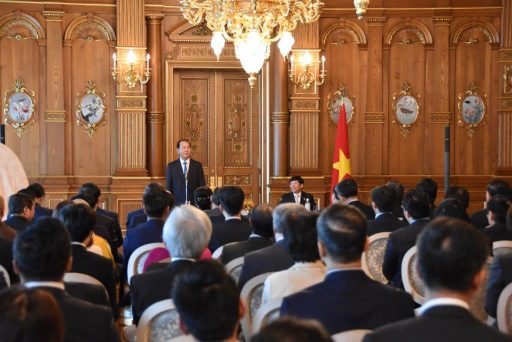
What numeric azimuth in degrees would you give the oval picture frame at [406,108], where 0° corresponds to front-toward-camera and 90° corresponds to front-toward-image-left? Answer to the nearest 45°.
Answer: approximately 0°

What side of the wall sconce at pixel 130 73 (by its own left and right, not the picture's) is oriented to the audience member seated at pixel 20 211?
front

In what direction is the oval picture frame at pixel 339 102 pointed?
toward the camera

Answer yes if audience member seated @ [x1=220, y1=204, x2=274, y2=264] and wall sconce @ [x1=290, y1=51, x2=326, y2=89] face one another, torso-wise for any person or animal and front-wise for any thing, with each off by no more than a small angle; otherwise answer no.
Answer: yes

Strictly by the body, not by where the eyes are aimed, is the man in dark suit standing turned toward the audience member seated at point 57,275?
yes

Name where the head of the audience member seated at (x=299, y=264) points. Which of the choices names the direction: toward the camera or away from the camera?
away from the camera

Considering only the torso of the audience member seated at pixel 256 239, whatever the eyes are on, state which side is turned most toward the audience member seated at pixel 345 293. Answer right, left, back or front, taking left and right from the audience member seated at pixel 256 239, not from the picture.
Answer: back

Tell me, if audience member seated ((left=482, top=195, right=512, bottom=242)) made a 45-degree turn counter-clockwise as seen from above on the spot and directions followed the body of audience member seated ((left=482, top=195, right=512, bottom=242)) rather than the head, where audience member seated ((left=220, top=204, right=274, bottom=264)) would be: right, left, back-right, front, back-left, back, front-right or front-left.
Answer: front-left

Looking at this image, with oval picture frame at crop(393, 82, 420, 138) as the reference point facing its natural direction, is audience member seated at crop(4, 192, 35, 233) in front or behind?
in front

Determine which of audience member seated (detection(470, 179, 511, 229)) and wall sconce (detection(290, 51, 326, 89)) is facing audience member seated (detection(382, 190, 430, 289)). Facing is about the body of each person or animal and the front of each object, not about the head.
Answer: the wall sconce

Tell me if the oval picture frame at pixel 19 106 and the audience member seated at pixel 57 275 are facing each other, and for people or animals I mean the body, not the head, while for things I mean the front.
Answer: yes

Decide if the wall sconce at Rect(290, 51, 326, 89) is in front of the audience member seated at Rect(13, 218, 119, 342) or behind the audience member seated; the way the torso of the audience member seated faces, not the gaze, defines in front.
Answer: in front

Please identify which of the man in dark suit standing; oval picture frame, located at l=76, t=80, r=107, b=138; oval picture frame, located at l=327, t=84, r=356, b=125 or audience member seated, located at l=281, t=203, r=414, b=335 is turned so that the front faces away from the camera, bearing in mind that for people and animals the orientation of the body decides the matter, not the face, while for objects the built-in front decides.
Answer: the audience member seated

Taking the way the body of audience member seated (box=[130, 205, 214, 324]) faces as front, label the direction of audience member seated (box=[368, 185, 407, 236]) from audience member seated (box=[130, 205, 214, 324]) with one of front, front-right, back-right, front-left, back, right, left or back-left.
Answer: front-right

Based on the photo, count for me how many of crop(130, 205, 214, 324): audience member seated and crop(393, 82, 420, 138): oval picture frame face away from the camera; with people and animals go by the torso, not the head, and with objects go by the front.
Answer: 1

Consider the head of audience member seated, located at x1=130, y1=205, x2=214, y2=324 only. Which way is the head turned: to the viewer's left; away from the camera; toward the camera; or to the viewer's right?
away from the camera

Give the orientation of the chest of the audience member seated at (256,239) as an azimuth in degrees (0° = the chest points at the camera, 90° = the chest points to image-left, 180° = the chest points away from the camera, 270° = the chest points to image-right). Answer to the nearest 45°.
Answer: approximately 180°
